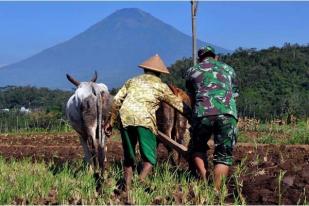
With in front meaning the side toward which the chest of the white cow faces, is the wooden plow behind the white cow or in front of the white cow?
behind

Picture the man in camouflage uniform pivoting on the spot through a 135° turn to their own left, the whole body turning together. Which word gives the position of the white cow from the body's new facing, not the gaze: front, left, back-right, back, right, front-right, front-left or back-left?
right

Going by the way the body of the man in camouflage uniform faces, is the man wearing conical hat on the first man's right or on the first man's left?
on the first man's left

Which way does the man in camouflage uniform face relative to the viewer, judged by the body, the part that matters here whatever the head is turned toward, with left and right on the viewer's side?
facing away from the viewer
